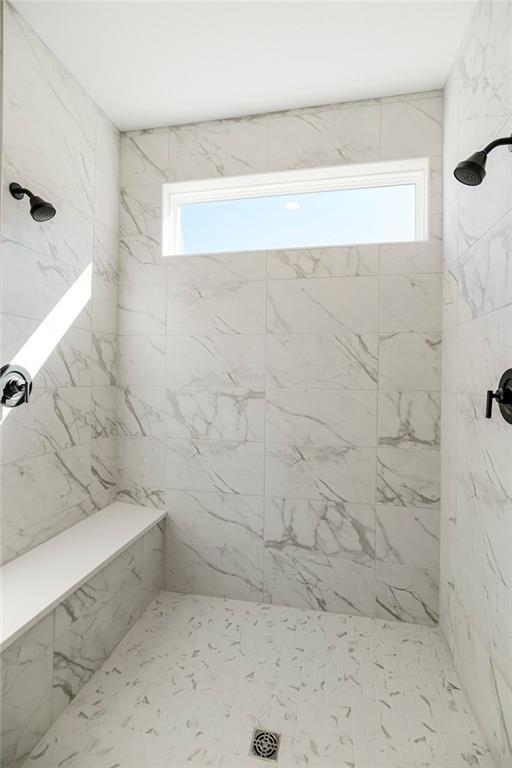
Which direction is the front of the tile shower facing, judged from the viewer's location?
facing the viewer
